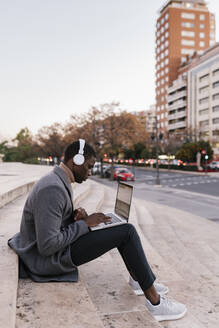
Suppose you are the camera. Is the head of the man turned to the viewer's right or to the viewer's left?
to the viewer's right

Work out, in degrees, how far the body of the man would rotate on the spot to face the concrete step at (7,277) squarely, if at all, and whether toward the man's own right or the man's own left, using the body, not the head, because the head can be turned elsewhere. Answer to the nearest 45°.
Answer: approximately 135° to the man's own right

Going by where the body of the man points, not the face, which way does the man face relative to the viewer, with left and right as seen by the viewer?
facing to the right of the viewer
